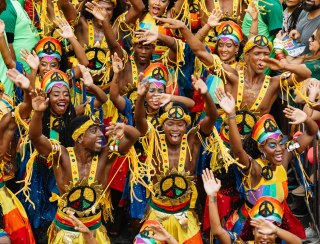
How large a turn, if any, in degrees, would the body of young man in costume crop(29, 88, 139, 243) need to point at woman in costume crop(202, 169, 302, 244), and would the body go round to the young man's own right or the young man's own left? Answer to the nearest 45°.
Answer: approximately 45° to the young man's own left

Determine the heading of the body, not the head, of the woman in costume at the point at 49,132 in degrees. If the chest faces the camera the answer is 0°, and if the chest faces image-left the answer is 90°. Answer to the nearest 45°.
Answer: approximately 0°

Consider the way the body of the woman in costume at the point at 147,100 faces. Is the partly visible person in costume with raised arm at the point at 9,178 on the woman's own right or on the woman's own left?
on the woman's own right

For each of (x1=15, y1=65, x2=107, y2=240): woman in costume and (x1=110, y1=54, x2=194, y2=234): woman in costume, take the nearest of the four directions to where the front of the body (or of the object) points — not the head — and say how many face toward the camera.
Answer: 2

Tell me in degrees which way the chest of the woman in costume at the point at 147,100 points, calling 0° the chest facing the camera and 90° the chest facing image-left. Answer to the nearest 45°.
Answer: approximately 0°
